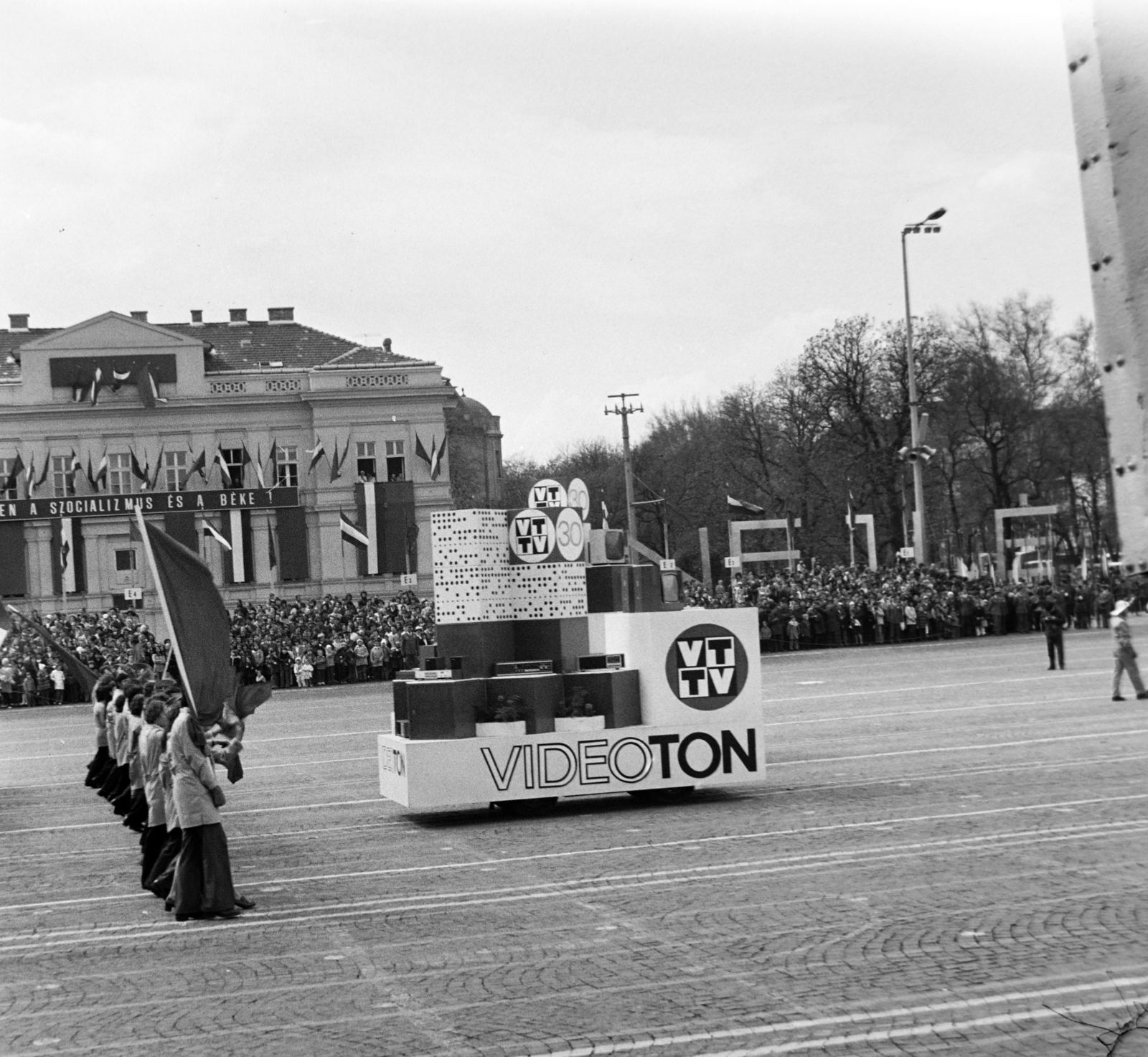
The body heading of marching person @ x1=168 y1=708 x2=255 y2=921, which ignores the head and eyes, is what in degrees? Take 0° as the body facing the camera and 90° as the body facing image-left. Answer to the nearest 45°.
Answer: approximately 270°

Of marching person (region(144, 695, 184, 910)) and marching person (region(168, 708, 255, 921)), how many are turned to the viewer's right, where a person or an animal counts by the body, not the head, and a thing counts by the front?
2
